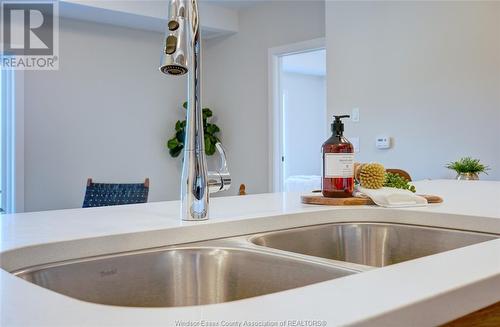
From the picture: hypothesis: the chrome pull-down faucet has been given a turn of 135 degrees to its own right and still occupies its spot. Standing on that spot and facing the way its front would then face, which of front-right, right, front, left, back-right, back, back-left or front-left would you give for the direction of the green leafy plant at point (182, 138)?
front

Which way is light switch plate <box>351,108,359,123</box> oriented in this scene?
toward the camera

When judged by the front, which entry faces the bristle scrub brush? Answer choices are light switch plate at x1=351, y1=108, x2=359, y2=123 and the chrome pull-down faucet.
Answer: the light switch plate

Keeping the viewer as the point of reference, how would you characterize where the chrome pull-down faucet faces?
facing the viewer and to the left of the viewer

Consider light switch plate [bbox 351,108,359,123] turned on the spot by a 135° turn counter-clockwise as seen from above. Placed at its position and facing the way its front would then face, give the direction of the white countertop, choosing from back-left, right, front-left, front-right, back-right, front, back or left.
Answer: back-right

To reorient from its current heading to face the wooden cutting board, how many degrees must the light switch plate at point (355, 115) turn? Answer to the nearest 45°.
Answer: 0° — it already faces it

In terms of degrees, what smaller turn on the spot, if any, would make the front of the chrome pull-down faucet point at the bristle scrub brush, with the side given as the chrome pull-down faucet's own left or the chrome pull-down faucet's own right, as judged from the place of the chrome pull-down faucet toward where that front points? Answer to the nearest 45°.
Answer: approximately 180°

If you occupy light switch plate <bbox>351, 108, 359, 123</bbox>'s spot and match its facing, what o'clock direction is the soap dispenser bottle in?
The soap dispenser bottle is roughly at 12 o'clock from the light switch plate.

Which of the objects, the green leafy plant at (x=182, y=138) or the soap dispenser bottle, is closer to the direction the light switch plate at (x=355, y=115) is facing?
the soap dispenser bottle

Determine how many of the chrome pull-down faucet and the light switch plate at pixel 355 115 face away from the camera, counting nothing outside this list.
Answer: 0

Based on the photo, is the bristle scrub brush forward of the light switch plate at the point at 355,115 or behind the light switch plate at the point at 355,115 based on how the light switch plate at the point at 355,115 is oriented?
forward

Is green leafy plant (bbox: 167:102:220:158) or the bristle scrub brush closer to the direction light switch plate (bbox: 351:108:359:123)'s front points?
the bristle scrub brush

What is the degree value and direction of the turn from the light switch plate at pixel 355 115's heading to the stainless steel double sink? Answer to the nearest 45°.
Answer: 0° — it already faces it

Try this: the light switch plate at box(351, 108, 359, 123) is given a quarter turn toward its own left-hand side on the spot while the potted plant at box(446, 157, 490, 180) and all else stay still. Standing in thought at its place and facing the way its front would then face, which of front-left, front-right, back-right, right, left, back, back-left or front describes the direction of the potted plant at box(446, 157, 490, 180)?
front-right
